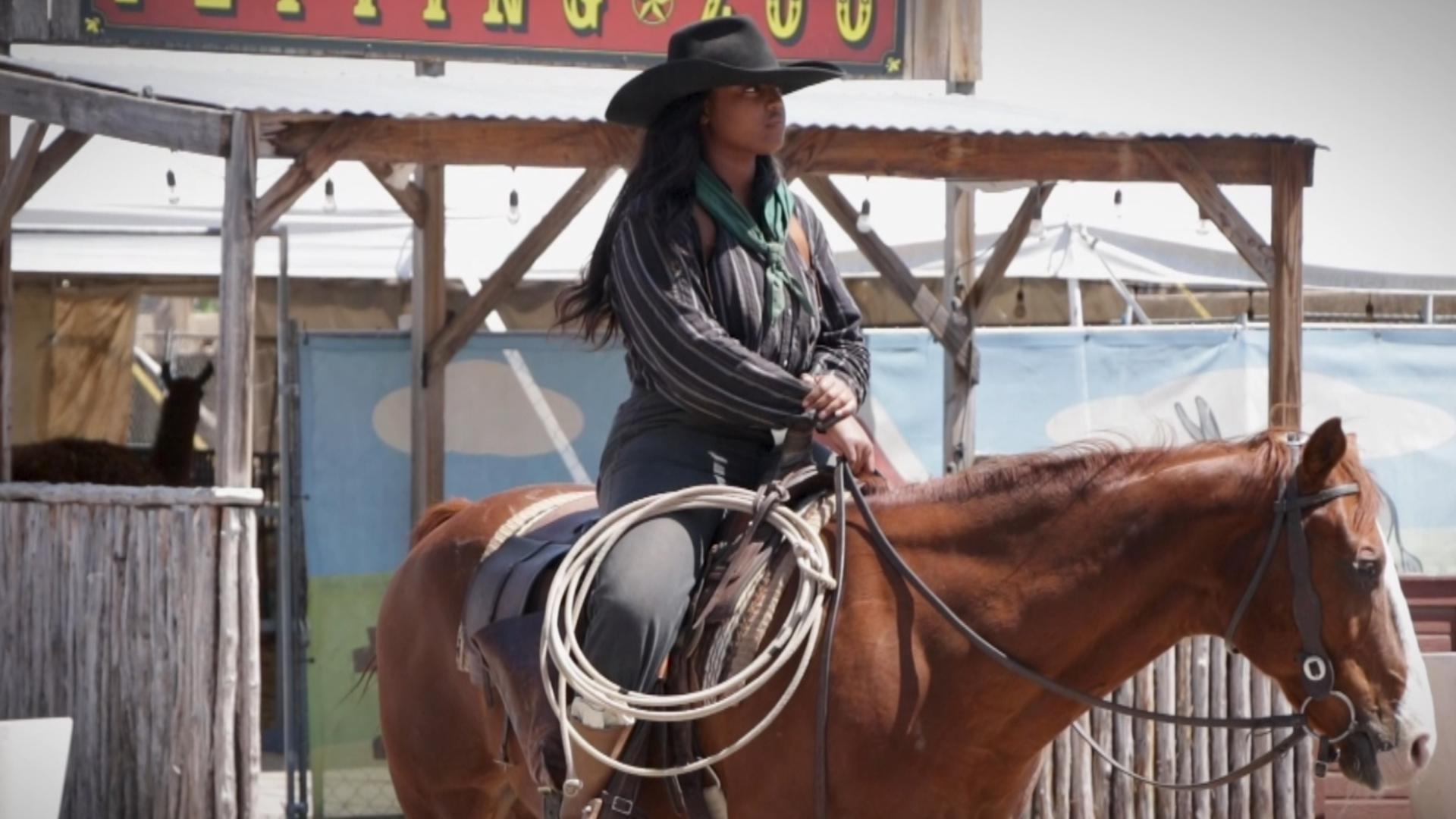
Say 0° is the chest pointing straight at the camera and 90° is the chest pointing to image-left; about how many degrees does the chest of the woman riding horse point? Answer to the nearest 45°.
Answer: approximately 315°

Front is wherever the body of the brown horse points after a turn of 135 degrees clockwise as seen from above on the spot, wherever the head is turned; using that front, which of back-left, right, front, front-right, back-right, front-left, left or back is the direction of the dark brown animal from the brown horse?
right

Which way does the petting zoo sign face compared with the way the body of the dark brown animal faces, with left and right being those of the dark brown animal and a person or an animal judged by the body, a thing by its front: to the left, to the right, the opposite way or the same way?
to the right

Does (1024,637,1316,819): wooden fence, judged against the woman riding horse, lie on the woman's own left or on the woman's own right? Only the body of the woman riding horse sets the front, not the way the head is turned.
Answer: on the woman's own left

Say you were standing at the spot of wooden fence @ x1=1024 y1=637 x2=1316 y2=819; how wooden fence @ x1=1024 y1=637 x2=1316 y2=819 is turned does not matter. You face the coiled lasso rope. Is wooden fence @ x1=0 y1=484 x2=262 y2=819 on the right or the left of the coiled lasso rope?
right

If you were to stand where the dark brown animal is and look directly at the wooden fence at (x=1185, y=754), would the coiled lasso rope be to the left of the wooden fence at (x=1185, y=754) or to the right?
right

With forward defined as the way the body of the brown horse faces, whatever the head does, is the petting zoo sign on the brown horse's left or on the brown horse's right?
on the brown horse's left

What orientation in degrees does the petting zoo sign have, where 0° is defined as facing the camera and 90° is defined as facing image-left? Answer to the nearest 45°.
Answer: approximately 0°

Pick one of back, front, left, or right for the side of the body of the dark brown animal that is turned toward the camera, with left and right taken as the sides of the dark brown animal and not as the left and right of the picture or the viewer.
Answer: right

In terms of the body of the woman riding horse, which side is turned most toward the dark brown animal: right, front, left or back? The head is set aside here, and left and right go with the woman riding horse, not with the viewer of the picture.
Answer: back

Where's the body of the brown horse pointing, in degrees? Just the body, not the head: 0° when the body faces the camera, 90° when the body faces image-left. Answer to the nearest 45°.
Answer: approximately 270°

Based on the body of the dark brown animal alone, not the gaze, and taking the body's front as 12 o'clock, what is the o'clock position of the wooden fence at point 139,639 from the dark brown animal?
The wooden fence is roughly at 3 o'clock from the dark brown animal.

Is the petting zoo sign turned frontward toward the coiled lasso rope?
yes

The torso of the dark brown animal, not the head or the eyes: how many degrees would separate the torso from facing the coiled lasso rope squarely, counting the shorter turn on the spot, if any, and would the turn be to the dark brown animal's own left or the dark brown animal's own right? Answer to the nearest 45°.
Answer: approximately 90° to the dark brown animal's own right
